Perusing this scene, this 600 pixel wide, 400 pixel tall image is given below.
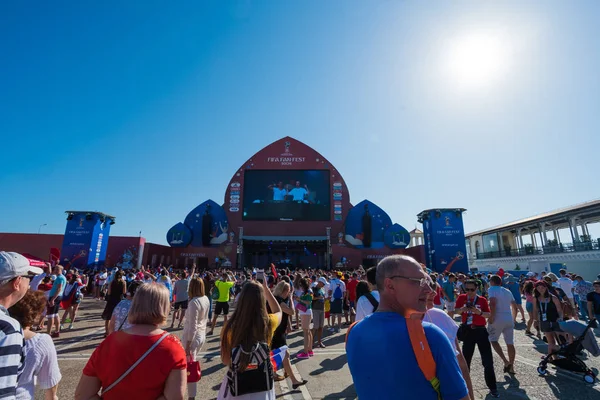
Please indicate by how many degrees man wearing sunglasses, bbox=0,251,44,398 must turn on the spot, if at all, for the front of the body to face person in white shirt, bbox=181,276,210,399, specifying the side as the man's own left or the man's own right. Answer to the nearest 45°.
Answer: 0° — they already face them

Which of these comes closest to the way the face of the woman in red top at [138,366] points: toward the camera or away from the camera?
away from the camera

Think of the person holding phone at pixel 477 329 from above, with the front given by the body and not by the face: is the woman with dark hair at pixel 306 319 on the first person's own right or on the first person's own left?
on the first person's own right

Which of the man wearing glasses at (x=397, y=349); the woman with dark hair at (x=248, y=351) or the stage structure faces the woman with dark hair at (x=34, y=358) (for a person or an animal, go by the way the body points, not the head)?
the stage structure

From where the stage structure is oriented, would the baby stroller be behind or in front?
in front

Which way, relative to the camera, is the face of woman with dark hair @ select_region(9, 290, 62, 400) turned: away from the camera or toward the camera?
away from the camera

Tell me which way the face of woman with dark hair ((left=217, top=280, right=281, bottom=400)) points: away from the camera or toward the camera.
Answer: away from the camera

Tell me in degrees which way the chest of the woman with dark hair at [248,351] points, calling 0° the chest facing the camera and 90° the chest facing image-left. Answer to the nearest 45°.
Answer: approximately 180°

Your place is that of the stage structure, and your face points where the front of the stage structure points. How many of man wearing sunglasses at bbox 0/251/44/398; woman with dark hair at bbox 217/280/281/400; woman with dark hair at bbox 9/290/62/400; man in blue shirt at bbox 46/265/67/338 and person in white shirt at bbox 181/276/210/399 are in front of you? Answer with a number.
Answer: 5

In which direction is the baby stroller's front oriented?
to the viewer's left

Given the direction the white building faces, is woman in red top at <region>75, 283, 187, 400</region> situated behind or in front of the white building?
in front

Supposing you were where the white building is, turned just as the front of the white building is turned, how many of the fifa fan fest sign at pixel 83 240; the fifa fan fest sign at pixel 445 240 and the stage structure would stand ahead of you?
3

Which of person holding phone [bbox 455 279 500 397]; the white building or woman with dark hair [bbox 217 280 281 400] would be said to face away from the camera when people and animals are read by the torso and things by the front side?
the woman with dark hair
